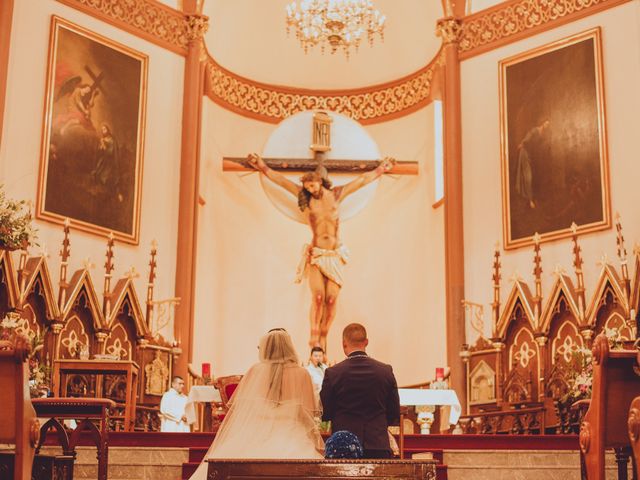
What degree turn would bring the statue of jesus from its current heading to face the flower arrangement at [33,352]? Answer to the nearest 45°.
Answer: approximately 45° to its right

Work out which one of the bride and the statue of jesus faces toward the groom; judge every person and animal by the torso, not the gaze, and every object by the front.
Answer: the statue of jesus

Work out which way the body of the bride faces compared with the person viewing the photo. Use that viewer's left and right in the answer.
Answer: facing away from the viewer

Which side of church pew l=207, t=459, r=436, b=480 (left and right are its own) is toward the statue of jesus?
front

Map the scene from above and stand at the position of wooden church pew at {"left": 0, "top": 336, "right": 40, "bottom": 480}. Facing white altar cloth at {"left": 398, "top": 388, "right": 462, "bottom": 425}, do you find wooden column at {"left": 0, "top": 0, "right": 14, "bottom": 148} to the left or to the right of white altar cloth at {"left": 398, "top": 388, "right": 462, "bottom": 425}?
left

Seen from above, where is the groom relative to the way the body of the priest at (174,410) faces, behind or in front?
in front

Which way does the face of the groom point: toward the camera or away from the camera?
away from the camera

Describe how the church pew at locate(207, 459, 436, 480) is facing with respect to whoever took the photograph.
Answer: facing away from the viewer

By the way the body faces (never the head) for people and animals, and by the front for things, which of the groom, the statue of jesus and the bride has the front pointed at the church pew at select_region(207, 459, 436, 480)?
the statue of jesus

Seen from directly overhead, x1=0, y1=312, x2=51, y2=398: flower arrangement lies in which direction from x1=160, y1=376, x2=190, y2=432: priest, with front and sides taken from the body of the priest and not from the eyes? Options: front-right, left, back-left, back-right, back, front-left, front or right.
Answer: right

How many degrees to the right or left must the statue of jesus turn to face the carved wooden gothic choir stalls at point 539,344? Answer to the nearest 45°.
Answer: approximately 45° to its left

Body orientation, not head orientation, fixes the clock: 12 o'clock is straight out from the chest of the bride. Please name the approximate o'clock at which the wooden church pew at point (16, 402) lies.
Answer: The wooden church pew is roughly at 8 o'clock from the bride.
